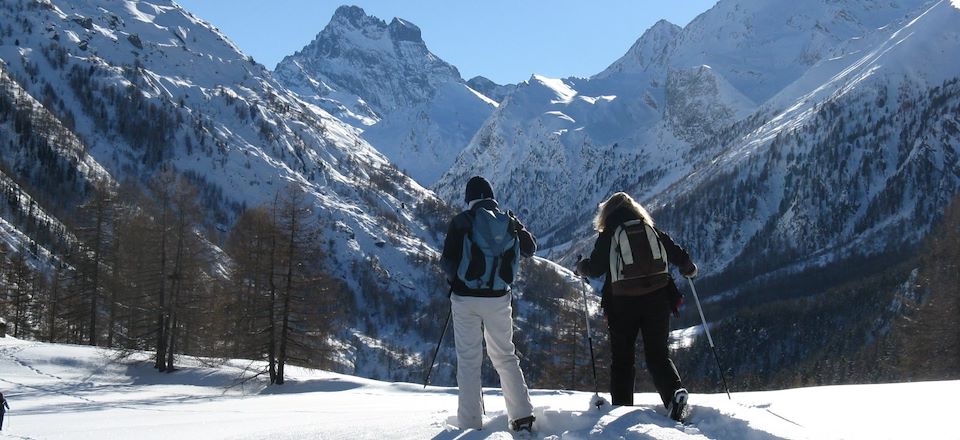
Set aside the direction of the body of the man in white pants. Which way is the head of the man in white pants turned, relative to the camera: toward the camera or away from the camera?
away from the camera

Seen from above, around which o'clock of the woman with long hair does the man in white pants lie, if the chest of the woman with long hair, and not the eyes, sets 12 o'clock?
The man in white pants is roughly at 8 o'clock from the woman with long hair.

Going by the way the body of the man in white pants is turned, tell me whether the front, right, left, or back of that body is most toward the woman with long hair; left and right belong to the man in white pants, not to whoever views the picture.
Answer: right

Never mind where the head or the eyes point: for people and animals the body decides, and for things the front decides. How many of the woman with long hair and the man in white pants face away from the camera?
2

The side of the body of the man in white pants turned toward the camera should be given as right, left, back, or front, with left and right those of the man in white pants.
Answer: back

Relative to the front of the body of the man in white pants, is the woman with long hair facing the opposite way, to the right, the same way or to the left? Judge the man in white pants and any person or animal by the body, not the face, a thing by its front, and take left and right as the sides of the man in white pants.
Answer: the same way

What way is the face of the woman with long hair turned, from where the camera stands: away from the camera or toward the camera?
away from the camera

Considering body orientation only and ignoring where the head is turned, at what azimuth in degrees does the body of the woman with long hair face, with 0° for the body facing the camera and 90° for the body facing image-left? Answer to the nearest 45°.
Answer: approximately 180°
